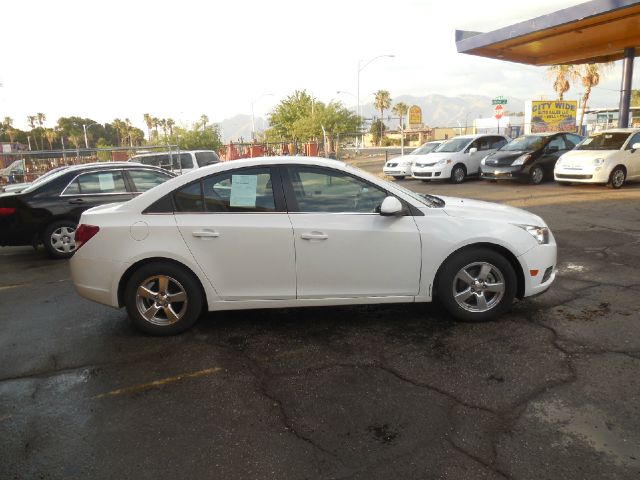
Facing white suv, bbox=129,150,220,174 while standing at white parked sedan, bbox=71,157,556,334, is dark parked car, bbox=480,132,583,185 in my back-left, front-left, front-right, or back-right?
front-right

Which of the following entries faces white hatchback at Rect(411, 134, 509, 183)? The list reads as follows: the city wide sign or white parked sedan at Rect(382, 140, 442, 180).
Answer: the city wide sign

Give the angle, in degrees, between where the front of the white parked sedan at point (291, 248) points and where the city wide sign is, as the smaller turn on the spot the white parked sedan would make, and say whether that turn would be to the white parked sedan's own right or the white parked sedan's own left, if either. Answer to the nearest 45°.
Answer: approximately 45° to the white parked sedan's own left

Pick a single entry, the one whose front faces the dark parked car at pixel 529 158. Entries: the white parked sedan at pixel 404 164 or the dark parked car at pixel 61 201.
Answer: the dark parked car at pixel 61 201

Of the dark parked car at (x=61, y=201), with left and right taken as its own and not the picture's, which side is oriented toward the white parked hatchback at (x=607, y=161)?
front

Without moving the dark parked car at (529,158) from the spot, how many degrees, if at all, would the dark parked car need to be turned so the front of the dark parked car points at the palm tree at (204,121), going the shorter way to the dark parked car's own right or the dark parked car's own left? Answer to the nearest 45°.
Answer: approximately 90° to the dark parked car's own right

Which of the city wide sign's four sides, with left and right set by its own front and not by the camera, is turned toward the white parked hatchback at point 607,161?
front

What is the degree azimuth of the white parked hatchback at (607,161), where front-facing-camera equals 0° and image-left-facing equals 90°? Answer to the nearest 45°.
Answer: approximately 45°

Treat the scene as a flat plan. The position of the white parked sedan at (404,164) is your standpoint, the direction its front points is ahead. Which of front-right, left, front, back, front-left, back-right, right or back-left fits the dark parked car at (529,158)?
left

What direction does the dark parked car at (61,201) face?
to the viewer's right

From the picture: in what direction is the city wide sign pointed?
toward the camera

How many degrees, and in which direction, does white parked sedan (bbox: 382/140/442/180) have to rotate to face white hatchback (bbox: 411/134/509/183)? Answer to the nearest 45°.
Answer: approximately 90° to its left

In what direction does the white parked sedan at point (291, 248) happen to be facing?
to the viewer's right

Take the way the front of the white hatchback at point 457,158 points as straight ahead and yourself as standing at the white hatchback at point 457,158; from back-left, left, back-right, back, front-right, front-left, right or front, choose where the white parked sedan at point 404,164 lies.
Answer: right

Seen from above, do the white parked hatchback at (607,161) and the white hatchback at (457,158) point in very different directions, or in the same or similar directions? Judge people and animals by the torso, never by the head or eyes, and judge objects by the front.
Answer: same or similar directions

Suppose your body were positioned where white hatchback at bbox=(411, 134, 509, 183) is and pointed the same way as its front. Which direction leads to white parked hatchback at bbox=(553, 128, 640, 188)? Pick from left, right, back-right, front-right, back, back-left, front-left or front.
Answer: left

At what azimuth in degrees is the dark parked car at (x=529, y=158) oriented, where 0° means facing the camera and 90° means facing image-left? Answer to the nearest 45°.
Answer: approximately 45°
